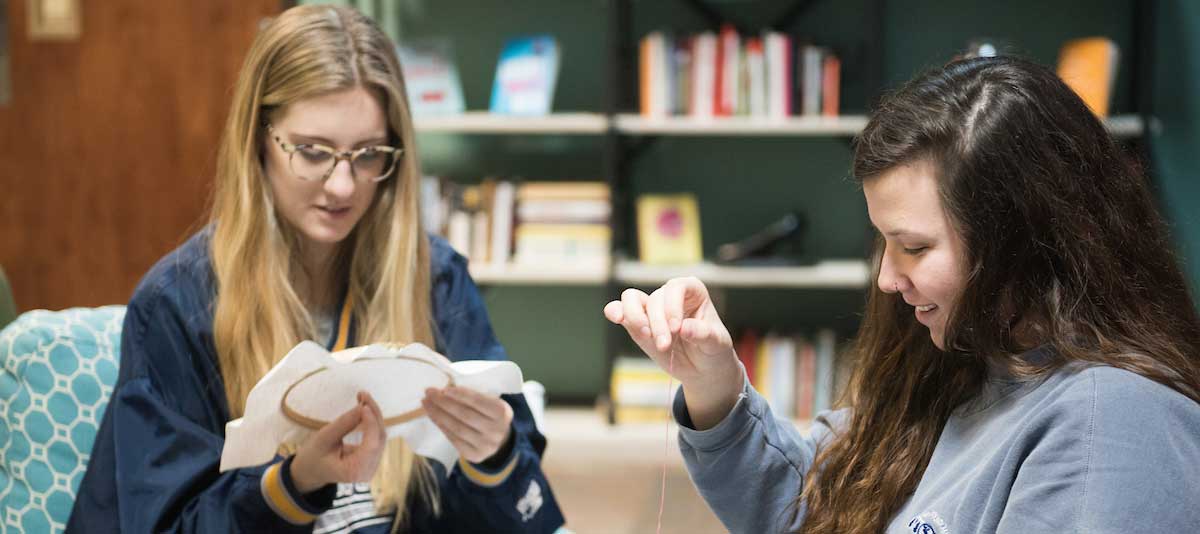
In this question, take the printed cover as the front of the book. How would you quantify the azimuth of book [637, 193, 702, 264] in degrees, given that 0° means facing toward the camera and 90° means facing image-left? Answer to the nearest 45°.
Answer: approximately 0°

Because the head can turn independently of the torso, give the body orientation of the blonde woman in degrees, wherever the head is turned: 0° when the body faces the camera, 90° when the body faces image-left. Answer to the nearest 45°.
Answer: approximately 315°

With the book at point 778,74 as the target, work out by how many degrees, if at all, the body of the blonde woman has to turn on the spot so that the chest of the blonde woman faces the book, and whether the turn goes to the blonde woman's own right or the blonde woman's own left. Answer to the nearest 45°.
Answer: approximately 90° to the blonde woman's own left

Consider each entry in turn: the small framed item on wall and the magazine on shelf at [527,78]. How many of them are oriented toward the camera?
2

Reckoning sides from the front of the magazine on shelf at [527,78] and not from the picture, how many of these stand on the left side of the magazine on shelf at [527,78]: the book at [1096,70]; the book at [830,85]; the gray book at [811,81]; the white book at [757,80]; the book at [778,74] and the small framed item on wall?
5
